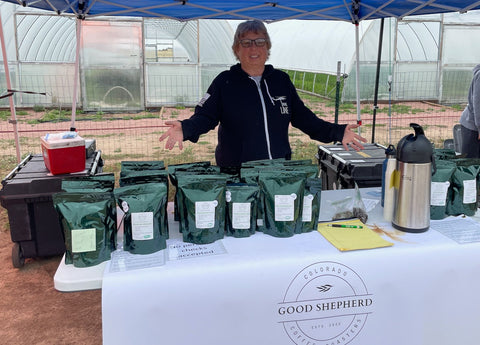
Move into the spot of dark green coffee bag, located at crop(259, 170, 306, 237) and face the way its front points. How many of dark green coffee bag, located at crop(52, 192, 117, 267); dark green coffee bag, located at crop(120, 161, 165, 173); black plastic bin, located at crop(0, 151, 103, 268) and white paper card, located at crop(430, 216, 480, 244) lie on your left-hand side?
1

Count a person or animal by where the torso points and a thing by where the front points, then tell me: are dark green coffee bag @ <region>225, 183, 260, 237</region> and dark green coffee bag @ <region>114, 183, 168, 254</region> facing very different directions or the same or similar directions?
same or similar directions

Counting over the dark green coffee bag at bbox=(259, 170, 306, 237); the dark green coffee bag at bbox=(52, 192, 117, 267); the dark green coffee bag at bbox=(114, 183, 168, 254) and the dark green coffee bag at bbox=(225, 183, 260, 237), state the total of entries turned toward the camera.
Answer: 4

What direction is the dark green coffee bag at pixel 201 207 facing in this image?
toward the camera

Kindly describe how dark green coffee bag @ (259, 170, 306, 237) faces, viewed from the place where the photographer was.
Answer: facing the viewer

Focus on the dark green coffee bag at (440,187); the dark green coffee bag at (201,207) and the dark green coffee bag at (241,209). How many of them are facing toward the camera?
3

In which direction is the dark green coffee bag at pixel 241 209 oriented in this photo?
toward the camera

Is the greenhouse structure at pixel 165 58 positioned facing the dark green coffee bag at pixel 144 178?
yes

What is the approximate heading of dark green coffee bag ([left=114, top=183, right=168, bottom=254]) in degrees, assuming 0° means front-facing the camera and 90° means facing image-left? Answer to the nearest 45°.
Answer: approximately 0°

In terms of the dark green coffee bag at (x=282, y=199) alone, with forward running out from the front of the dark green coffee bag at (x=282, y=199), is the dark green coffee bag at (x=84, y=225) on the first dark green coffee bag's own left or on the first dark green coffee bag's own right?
on the first dark green coffee bag's own right

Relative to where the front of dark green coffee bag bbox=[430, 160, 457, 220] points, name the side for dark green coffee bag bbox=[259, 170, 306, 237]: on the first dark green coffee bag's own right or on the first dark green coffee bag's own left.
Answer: on the first dark green coffee bag's own right

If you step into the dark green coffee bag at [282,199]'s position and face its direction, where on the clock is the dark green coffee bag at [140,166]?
the dark green coffee bag at [140,166] is roughly at 4 o'clock from the dark green coffee bag at [282,199].

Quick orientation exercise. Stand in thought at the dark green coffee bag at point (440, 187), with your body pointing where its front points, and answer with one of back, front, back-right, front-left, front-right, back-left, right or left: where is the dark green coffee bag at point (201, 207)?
front-right
